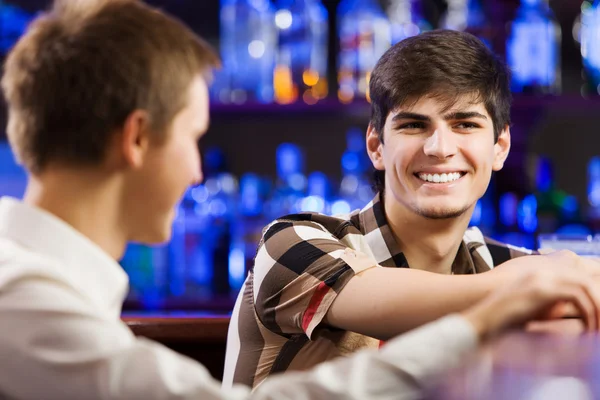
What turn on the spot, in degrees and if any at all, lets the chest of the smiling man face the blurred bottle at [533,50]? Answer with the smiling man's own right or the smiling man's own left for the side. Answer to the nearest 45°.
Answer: approximately 135° to the smiling man's own left

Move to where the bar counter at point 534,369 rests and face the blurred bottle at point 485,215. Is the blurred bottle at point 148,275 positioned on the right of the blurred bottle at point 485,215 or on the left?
left

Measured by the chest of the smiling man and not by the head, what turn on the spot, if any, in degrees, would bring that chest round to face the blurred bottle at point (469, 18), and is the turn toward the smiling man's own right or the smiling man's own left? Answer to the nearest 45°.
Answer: approximately 135° to the smiling man's own left
